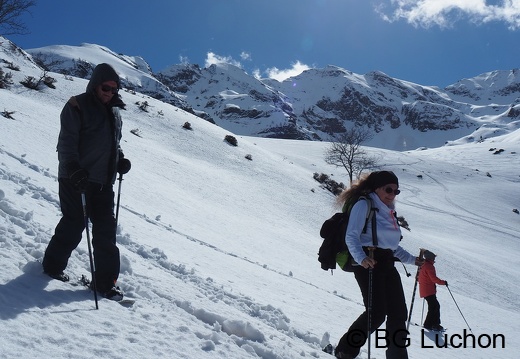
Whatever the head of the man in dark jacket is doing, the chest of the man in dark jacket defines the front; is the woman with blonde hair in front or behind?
in front

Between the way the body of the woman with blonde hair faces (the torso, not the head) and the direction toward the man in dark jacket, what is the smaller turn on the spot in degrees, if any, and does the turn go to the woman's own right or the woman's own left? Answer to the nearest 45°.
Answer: approximately 135° to the woman's own right

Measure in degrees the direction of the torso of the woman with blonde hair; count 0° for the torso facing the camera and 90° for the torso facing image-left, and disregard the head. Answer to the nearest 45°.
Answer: approximately 315°

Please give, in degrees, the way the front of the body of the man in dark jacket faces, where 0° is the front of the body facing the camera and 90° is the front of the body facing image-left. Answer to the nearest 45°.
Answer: approximately 315°

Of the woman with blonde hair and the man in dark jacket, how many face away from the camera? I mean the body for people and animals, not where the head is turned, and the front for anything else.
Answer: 0
